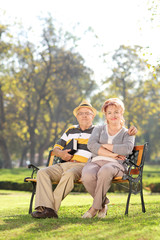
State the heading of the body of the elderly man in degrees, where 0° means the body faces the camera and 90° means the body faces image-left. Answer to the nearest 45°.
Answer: approximately 45°

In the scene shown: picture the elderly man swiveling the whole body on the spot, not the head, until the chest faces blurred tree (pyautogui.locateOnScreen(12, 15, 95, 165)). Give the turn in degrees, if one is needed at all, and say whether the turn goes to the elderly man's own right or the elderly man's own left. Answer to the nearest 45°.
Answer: approximately 135° to the elderly man's own right

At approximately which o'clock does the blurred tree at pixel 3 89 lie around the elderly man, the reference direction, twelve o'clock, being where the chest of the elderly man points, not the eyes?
The blurred tree is roughly at 4 o'clock from the elderly man.
